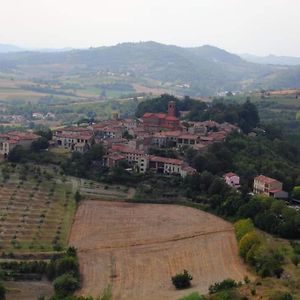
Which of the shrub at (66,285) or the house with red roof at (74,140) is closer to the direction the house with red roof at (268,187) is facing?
the shrub

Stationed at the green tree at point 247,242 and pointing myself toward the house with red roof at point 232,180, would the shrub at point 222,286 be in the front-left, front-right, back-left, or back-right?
back-left

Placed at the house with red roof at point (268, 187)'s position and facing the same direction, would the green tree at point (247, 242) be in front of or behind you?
in front

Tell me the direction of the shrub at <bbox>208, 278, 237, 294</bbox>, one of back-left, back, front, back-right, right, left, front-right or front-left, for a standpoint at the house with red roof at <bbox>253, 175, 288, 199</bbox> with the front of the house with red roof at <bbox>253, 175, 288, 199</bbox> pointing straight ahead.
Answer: front-left

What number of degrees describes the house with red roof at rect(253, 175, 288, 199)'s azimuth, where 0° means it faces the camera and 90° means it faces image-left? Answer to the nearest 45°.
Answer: approximately 45°

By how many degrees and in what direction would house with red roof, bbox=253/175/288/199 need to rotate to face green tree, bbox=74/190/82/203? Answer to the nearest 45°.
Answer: approximately 45° to its right

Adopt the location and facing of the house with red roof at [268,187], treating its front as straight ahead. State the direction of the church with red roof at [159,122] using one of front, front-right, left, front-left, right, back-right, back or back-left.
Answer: right

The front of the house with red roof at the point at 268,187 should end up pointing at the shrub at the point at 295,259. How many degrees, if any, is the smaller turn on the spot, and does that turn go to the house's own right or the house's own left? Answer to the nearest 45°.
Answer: approximately 45° to the house's own left

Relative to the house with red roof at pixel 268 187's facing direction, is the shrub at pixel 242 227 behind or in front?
in front

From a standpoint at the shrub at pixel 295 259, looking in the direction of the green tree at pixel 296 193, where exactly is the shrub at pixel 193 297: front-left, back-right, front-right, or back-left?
back-left

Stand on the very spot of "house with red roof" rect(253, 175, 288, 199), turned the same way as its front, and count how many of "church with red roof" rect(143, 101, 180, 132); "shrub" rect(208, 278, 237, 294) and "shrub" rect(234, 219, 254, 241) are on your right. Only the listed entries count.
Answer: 1
